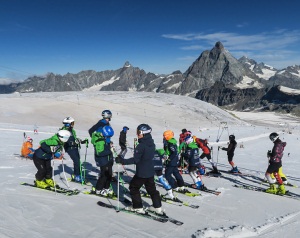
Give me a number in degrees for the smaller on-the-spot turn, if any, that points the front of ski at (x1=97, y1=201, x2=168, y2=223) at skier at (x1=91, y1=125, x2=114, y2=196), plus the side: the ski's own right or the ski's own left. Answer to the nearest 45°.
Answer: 0° — it already faces them

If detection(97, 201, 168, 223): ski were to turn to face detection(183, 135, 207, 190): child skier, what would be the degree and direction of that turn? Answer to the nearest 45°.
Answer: approximately 90° to its right

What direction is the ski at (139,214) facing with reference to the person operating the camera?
facing away from the viewer and to the left of the viewer

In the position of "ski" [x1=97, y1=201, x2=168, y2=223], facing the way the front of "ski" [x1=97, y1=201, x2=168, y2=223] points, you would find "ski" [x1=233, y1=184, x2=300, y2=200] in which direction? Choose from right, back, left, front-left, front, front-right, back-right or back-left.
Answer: right

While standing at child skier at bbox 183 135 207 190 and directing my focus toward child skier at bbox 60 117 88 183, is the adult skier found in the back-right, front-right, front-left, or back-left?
front-left

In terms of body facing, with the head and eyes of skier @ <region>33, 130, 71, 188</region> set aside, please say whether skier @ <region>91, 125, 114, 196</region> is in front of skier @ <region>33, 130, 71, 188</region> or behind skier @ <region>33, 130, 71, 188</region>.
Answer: in front

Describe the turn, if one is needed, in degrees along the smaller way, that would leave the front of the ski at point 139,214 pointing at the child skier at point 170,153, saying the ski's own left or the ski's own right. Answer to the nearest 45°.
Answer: approximately 45° to the ski's own right

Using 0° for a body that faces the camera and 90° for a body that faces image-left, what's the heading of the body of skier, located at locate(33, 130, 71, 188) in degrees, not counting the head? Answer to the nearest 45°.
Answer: approximately 315°
